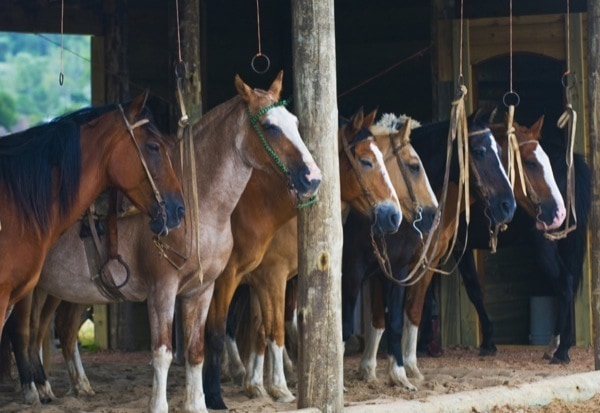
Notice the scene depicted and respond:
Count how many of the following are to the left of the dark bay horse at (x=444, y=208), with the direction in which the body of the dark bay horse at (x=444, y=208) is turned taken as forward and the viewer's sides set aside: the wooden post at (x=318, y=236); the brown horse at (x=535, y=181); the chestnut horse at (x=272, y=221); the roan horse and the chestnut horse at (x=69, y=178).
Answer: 1

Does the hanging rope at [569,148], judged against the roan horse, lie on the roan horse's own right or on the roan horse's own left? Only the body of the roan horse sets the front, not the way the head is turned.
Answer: on the roan horse's own left

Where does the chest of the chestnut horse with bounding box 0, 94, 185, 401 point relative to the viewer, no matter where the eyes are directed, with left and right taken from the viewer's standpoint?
facing to the right of the viewer

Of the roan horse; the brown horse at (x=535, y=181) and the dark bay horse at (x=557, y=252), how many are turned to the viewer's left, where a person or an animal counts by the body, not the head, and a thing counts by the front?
0

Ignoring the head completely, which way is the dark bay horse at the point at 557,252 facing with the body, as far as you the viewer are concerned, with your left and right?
facing the viewer and to the right of the viewer

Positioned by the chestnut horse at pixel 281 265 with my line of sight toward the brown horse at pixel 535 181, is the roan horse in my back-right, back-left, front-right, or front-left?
back-right

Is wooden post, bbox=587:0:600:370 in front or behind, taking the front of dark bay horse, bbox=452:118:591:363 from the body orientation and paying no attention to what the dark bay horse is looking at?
in front

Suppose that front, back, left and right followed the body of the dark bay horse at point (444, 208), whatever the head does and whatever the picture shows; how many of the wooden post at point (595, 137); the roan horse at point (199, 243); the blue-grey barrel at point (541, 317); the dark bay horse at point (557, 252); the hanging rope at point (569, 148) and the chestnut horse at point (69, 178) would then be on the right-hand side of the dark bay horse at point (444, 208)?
2

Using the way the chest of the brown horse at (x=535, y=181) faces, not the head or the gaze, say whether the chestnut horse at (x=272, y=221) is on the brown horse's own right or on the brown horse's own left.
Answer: on the brown horse's own right
